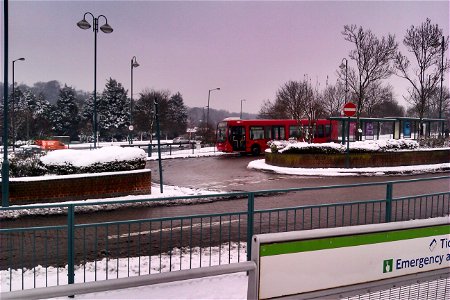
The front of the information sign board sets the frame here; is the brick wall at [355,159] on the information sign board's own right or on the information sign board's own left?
on the information sign board's own left

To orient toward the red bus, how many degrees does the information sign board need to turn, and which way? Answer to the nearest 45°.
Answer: approximately 135° to its left

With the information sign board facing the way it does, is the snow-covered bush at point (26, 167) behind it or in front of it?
behind

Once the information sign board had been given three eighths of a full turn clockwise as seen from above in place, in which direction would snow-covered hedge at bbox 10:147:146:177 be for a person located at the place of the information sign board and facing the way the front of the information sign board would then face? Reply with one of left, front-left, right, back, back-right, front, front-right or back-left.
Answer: front-right

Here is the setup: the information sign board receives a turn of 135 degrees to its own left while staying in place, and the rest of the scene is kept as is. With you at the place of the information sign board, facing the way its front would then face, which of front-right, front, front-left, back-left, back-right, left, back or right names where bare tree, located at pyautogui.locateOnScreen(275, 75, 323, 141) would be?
front

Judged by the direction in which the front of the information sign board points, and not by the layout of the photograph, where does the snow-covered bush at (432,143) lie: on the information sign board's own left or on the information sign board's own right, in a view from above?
on the information sign board's own left

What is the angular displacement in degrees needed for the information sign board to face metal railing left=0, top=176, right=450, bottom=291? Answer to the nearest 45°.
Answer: approximately 180°

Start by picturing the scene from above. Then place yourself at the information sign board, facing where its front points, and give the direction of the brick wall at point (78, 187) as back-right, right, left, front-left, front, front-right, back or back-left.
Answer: back

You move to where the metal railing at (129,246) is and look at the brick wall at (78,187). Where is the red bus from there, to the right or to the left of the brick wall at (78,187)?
right
